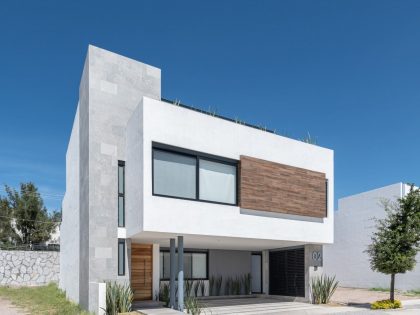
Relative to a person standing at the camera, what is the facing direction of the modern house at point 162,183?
facing the viewer and to the right of the viewer
